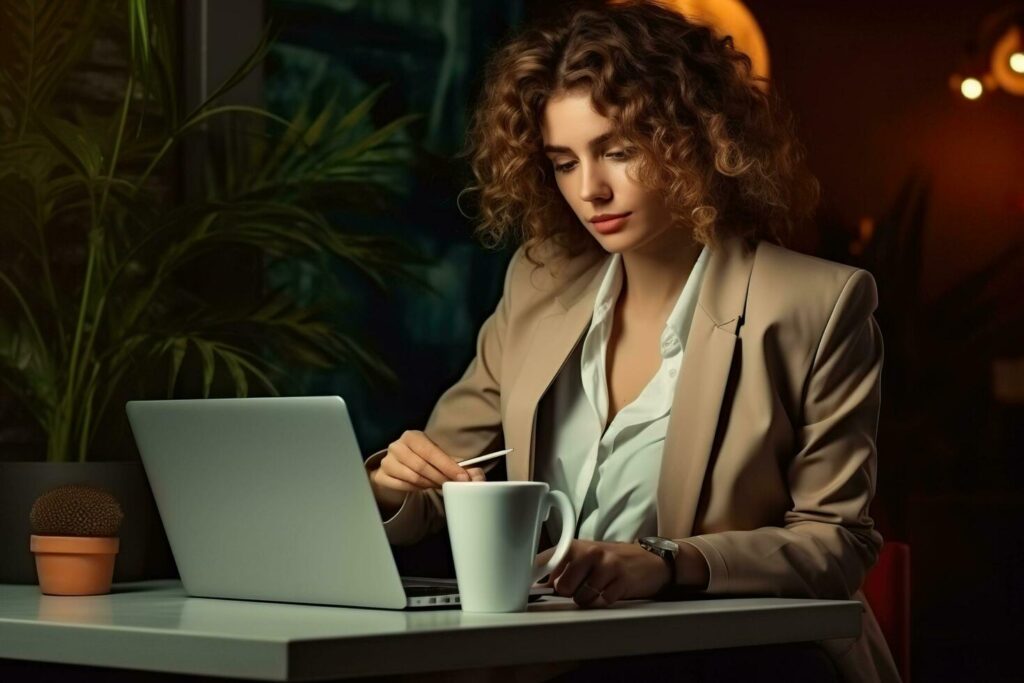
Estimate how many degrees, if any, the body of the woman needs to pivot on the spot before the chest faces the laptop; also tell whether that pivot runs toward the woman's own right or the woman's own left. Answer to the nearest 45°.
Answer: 0° — they already face it

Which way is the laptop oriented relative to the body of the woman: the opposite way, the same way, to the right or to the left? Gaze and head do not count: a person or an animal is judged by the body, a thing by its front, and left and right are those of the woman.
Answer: the opposite way

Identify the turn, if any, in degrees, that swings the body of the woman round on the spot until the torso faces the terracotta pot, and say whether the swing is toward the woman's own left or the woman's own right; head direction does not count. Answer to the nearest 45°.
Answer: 0° — they already face it

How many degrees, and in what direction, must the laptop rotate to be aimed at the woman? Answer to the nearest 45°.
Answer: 0° — it already faces them

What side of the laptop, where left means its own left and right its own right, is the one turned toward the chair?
front

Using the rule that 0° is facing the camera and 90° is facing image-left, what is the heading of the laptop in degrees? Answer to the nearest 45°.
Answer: approximately 225°

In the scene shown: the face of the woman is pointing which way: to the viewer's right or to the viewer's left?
to the viewer's left
